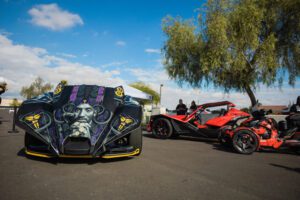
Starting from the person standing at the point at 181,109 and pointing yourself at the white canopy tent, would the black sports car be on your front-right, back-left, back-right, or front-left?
back-left

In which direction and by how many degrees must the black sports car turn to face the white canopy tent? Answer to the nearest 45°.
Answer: approximately 180°

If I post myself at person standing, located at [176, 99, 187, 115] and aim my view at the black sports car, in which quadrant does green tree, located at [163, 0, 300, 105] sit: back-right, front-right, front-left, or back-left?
back-left

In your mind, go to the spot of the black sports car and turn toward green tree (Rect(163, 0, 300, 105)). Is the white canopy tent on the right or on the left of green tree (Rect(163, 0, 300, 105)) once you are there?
left

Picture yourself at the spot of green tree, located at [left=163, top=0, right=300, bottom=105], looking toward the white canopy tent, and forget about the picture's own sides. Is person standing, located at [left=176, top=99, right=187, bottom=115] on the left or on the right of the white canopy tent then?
left

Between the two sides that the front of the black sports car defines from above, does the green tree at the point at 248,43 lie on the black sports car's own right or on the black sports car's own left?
on the black sports car's own left

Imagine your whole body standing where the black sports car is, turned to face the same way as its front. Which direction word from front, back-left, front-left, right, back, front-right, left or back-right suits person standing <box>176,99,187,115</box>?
back-left

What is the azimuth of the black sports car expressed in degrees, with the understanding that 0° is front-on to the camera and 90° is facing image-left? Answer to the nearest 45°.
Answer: approximately 0°

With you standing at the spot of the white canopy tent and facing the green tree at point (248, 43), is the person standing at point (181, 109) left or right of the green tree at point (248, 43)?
right
